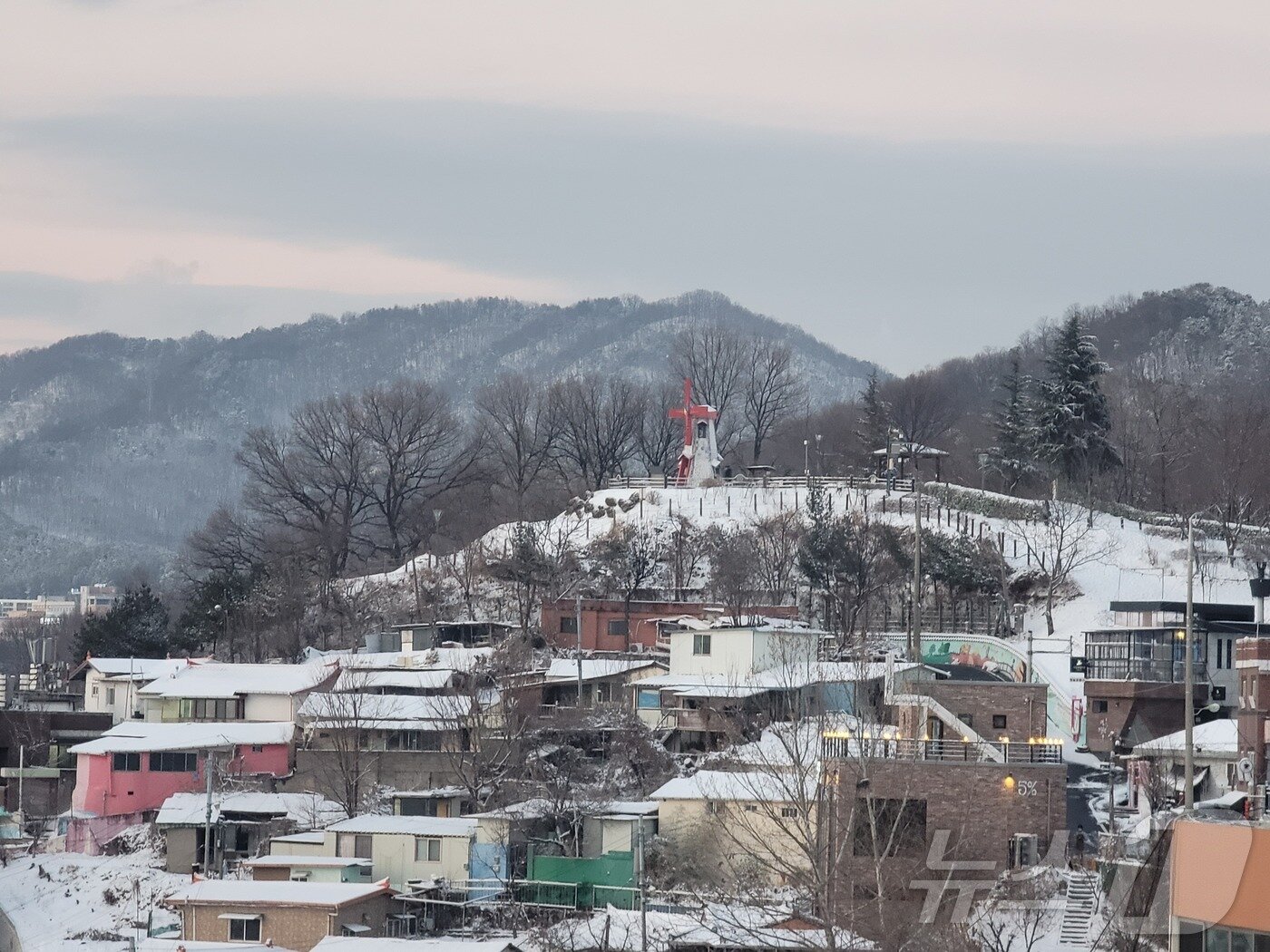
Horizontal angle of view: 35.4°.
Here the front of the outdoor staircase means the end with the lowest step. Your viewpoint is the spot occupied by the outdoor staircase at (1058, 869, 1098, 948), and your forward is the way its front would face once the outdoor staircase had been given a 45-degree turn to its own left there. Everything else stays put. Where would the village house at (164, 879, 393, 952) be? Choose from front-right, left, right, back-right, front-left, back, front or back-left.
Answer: back-right

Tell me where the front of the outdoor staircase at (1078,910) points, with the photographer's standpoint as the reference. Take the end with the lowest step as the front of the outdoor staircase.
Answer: facing the viewer

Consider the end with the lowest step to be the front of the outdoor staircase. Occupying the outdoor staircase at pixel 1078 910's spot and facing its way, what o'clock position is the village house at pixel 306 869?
The village house is roughly at 4 o'clock from the outdoor staircase.

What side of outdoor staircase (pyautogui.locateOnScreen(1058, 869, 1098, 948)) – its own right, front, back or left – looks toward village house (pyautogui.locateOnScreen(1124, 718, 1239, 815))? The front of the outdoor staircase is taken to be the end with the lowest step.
back

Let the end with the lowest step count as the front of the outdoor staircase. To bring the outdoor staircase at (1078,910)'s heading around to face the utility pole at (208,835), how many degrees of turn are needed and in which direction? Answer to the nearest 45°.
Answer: approximately 135° to its right

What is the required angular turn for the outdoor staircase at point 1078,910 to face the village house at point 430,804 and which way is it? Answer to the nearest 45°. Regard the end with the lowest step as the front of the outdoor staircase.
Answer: approximately 135° to its right

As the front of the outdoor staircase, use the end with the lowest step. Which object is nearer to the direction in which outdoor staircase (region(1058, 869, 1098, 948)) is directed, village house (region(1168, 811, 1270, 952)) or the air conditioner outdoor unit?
the village house

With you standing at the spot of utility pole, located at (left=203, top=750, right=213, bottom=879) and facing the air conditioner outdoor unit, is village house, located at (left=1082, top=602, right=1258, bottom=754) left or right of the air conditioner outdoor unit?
left

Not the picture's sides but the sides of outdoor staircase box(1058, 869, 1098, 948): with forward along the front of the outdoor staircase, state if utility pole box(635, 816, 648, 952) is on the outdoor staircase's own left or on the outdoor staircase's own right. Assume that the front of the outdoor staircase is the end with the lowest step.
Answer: on the outdoor staircase's own right

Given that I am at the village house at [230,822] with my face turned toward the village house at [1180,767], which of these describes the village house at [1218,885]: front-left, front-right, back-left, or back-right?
front-right

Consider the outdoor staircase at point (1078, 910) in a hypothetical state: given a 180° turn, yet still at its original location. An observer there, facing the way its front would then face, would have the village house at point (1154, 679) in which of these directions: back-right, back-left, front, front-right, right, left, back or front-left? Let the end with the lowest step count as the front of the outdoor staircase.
front

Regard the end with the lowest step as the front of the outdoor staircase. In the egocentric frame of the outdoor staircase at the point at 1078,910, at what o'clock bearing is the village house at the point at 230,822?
The village house is roughly at 4 o'clock from the outdoor staircase.
